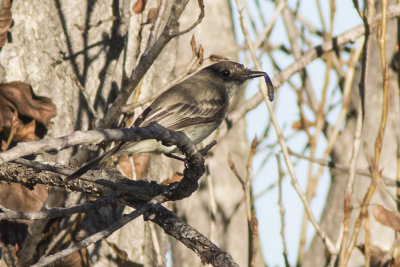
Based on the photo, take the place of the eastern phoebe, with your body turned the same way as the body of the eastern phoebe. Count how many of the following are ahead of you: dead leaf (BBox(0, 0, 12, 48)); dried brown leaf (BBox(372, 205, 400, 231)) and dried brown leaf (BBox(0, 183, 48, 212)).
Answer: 1

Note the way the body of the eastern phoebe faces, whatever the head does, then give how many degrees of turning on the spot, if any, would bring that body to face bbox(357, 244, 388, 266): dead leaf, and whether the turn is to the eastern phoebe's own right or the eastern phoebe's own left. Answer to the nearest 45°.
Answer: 0° — it already faces it

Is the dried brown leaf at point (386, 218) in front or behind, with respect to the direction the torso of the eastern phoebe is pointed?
in front

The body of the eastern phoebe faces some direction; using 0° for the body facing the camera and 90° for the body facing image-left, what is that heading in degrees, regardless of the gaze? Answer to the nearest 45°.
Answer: approximately 270°
